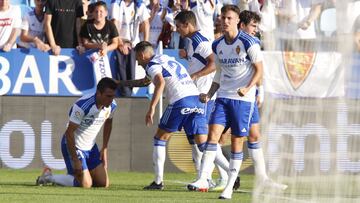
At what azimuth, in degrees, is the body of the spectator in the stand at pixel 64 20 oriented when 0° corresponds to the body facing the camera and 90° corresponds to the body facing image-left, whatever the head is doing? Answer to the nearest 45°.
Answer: approximately 0°

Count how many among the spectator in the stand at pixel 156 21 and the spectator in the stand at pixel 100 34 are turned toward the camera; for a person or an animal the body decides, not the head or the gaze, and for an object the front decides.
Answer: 2

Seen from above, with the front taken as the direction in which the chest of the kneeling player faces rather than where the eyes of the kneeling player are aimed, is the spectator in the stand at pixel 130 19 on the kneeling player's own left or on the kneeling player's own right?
on the kneeling player's own left

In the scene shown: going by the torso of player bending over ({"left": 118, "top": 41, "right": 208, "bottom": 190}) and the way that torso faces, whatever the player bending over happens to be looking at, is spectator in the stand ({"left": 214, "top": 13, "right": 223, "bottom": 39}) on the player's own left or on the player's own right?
on the player's own right

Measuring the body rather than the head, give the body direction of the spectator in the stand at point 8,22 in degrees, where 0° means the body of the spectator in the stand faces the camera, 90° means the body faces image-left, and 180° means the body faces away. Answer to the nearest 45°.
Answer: approximately 0°

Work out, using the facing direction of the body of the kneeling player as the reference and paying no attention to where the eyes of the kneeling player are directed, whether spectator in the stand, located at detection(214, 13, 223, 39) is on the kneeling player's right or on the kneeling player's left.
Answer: on the kneeling player's left

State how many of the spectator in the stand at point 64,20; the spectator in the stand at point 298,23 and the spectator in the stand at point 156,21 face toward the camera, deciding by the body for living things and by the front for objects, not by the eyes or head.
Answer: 3

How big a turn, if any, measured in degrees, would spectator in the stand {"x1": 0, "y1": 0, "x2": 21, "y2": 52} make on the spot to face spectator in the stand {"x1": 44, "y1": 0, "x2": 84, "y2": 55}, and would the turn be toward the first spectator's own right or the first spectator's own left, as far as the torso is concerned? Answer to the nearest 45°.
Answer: approximately 90° to the first spectator's own left

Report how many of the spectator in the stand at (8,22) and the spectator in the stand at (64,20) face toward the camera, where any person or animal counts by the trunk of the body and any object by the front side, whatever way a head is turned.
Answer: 2
